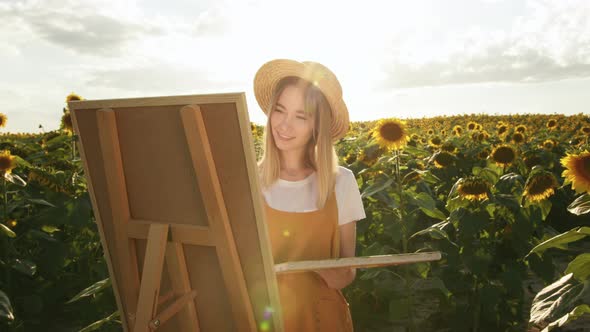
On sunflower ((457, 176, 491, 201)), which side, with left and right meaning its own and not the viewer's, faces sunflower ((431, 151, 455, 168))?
back

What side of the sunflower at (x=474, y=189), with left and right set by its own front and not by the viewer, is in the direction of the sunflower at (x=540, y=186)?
left

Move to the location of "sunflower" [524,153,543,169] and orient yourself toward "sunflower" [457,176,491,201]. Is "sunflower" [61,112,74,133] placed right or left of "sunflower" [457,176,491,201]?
right

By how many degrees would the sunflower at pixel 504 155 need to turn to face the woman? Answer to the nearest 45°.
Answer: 0° — it already faces them

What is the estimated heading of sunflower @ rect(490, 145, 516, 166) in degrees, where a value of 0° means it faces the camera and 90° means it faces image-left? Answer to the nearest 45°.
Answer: approximately 0°

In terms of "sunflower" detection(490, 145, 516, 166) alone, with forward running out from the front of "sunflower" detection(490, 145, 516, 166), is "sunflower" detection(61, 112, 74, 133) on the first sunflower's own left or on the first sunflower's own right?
on the first sunflower's own right

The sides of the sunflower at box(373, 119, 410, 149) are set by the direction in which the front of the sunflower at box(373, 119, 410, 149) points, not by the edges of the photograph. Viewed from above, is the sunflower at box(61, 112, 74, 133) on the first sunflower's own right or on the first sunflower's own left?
on the first sunflower's own right

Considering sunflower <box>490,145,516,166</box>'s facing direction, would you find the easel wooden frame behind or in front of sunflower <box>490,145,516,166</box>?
in front

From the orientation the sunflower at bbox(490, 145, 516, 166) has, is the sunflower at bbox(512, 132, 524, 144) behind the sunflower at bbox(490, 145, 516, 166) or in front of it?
behind

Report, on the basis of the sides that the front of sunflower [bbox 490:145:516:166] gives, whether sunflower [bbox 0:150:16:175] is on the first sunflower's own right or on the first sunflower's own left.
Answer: on the first sunflower's own right

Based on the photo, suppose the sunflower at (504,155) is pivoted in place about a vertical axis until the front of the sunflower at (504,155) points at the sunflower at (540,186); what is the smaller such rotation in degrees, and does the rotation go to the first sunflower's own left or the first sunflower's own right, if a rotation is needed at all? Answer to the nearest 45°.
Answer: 0° — it already faces it

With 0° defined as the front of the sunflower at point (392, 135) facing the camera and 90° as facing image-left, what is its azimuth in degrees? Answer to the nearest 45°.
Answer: approximately 0°

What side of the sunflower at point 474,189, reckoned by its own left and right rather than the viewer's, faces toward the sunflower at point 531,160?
back
